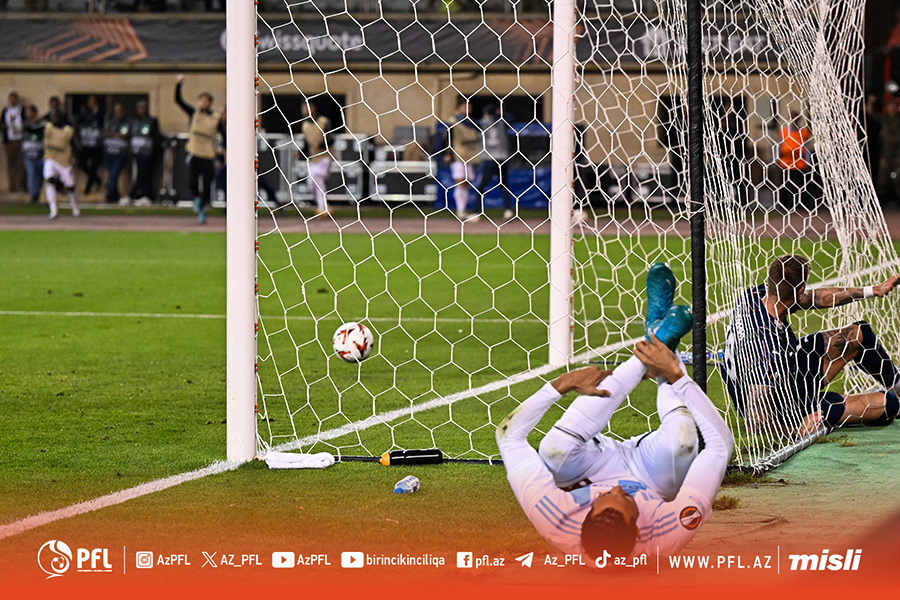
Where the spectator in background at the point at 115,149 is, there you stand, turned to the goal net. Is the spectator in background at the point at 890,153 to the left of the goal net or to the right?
left

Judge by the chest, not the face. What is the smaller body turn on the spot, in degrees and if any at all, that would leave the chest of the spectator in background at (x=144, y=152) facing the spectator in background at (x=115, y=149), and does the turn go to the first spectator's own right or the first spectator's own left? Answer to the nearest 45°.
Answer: approximately 135° to the first spectator's own right
